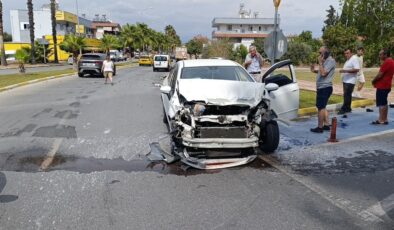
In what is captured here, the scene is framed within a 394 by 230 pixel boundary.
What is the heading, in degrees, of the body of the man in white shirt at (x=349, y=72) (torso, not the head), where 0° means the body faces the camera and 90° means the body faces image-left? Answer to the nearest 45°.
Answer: approximately 45°

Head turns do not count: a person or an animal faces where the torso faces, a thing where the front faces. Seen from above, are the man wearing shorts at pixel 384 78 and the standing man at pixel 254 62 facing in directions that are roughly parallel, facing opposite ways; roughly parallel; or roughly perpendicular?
roughly perpendicular

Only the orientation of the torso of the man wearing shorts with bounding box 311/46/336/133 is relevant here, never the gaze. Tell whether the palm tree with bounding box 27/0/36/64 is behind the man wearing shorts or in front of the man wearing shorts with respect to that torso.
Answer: in front

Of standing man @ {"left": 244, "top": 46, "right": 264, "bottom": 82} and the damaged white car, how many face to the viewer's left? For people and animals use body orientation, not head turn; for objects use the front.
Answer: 0

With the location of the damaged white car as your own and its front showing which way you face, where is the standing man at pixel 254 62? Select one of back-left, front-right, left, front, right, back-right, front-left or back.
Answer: back

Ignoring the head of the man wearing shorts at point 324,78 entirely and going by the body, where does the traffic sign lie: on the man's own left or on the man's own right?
on the man's own right

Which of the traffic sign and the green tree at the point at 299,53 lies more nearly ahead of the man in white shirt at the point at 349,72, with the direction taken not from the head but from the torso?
the traffic sign

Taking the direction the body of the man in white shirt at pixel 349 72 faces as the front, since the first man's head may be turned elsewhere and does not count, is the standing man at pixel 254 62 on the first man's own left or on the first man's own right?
on the first man's own right

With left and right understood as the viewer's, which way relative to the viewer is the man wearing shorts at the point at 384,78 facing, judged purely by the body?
facing to the left of the viewer

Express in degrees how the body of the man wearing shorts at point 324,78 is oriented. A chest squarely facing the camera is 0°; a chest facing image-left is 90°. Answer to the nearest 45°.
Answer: approximately 90°

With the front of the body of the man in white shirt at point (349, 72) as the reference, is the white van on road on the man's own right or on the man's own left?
on the man's own right

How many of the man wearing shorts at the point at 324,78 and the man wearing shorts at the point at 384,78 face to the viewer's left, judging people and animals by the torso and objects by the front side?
2

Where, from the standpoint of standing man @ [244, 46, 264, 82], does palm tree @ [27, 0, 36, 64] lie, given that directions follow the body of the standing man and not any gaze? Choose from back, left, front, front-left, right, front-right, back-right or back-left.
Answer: back-right

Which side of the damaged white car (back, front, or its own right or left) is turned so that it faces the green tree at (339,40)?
back

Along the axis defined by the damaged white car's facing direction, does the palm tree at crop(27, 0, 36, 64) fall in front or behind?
behind

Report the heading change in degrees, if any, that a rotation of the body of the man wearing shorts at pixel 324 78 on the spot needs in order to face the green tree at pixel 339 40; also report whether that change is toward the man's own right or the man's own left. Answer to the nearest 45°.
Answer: approximately 90° to the man's own right

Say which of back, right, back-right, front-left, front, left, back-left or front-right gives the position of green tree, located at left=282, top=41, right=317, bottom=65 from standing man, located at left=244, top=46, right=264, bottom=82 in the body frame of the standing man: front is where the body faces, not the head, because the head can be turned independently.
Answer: back
